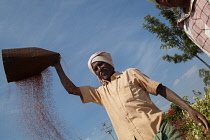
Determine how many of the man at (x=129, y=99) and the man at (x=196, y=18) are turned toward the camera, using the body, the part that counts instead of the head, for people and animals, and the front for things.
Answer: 1

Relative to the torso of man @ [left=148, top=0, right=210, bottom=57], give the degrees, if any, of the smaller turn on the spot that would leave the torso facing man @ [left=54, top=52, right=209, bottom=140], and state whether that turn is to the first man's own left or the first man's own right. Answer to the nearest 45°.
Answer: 0° — they already face them

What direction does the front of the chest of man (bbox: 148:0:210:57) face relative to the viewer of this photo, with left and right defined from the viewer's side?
facing to the left of the viewer

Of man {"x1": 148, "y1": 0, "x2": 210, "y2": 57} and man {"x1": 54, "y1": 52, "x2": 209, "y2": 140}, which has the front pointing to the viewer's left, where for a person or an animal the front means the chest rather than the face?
man {"x1": 148, "y1": 0, "x2": 210, "y2": 57}

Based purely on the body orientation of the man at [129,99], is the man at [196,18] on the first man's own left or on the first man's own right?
on the first man's own left

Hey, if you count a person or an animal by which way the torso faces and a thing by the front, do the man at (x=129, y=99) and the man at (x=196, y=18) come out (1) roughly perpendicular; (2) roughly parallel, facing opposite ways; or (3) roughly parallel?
roughly perpendicular
